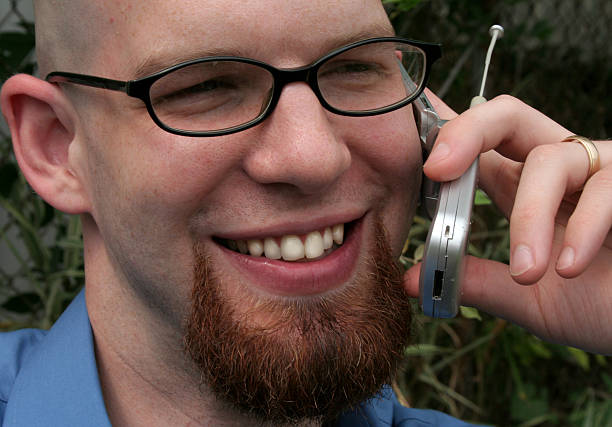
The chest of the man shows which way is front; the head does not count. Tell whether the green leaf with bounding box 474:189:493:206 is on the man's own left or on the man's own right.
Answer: on the man's own left

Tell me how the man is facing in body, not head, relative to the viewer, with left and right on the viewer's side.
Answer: facing the viewer and to the right of the viewer

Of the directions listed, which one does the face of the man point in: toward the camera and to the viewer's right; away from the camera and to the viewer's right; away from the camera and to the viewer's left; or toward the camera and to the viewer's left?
toward the camera and to the viewer's right
